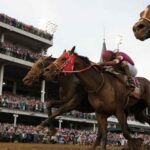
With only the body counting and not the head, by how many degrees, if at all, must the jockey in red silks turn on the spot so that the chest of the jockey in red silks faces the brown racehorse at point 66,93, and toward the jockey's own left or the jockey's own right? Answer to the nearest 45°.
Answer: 0° — they already face it

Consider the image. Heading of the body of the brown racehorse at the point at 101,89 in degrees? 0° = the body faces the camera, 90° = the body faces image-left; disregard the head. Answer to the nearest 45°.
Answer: approximately 45°

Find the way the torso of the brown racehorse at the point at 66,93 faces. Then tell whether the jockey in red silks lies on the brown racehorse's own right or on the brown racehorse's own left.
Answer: on the brown racehorse's own left

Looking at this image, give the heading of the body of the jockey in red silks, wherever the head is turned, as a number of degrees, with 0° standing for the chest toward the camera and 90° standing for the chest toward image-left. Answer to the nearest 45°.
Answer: approximately 90°

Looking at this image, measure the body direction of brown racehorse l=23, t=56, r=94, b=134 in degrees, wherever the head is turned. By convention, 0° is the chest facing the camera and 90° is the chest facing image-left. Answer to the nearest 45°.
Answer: approximately 45°
